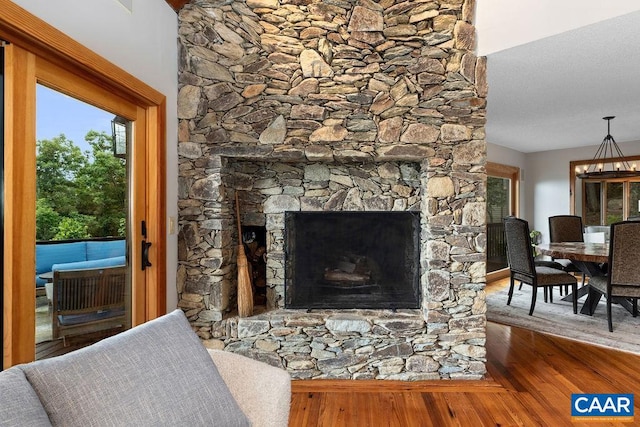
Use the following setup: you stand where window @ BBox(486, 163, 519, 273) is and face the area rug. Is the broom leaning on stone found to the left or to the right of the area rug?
right

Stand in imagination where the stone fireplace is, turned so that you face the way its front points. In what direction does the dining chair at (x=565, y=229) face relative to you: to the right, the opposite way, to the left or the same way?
the same way

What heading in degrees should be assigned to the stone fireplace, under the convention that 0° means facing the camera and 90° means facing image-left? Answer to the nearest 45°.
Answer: approximately 0°

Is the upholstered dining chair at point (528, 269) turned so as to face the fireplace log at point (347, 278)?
no

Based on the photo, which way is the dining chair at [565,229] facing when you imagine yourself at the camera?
facing the viewer and to the right of the viewer

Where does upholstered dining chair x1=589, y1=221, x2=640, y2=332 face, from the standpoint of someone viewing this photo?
facing away from the viewer and to the left of the viewer

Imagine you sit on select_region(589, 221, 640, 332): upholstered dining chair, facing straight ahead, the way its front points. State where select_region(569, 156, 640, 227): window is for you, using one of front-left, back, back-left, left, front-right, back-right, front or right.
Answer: front-right

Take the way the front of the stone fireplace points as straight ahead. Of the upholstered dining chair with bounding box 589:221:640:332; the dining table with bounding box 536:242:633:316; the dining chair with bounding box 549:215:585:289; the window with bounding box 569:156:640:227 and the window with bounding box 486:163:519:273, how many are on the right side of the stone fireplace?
0

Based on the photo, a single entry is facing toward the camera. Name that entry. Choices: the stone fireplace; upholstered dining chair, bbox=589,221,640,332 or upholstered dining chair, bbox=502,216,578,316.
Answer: the stone fireplace

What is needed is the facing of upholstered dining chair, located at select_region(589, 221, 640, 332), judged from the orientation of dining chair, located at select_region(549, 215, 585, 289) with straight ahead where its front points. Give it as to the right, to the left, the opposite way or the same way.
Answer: the opposite way

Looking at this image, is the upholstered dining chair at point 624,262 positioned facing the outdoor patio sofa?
no

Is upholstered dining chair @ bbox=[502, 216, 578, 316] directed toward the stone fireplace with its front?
no

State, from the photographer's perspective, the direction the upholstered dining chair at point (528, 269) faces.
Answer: facing away from the viewer and to the right of the viewer

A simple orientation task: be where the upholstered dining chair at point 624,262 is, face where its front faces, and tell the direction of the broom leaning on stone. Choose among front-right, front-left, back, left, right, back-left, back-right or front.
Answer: left

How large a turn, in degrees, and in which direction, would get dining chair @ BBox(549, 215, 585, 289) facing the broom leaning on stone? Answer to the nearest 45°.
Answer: approximately 90° to its right

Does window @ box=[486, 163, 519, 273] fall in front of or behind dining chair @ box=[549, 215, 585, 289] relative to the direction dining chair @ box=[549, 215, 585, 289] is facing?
behind

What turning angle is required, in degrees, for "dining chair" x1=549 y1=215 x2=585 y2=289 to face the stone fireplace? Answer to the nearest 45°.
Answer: approximately 45° to its right

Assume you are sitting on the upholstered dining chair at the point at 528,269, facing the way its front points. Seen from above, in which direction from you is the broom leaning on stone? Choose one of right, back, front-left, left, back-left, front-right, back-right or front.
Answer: back

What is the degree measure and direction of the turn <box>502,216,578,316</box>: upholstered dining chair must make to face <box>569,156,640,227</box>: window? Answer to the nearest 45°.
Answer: approximately 45° to its left

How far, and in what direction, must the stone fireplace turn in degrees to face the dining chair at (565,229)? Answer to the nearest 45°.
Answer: approximately 135° to its left
